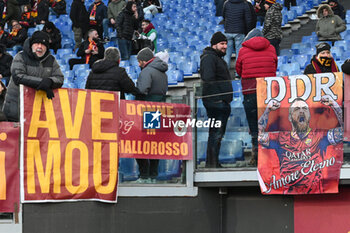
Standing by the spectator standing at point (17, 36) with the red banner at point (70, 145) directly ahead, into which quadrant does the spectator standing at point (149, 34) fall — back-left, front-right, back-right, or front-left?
front-left

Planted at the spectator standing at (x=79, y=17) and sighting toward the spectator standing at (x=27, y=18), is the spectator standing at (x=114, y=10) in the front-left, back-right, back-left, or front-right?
back-right

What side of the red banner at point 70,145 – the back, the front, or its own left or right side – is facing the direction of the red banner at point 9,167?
right

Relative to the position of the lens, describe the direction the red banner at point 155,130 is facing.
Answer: facing the viewer

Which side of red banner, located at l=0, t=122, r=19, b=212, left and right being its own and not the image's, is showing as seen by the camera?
front
